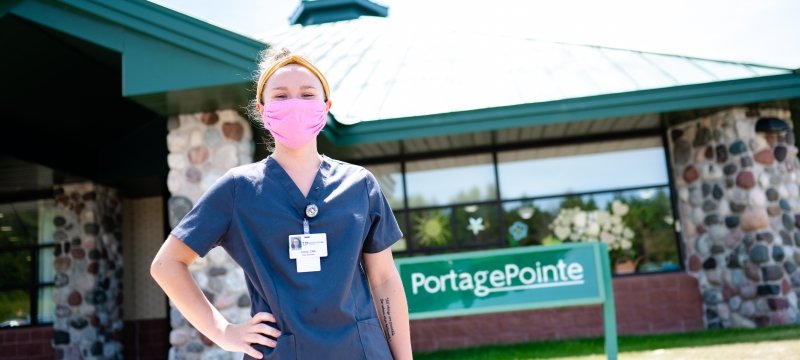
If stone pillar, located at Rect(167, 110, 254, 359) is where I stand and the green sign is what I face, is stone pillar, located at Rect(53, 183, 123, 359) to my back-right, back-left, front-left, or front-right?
back-left

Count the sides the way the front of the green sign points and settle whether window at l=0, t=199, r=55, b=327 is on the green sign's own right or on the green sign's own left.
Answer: on the green sign's own right

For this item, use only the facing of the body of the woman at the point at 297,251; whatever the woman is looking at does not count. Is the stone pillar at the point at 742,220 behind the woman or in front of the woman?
behind

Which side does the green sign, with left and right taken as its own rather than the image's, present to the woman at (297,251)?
front

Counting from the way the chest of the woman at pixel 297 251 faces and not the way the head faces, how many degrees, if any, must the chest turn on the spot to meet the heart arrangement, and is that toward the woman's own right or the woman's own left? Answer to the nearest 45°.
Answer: approximately 135° to the woman's own left

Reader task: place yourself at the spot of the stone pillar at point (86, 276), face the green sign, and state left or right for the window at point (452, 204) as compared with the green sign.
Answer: left

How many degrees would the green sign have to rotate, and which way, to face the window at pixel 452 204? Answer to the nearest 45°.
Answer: approximately 180°

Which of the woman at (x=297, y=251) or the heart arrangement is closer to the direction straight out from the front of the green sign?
the woman

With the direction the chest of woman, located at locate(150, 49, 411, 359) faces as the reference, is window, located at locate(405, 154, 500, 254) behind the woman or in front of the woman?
behind

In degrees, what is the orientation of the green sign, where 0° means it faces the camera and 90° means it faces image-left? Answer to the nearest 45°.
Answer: approximately 0°
